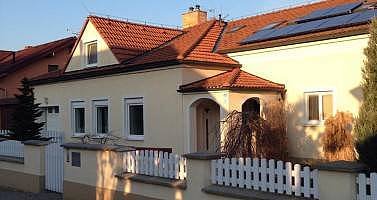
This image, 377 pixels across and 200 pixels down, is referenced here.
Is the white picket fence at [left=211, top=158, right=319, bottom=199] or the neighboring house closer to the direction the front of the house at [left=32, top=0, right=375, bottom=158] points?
the white picket fence

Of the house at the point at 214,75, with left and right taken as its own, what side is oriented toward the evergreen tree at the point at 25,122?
right

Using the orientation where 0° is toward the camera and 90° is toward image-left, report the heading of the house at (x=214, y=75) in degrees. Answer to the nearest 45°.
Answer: approximately 45°

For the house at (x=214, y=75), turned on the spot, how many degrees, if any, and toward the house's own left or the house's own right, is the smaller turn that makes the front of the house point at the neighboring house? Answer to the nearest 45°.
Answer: approximately 90° to the house's own right

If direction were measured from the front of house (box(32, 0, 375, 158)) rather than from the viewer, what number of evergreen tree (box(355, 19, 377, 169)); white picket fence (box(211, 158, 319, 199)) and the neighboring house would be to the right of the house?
1

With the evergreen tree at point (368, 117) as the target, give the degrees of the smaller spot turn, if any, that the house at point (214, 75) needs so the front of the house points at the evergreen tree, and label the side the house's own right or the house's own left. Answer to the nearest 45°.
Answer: approximately 45° to the house's own left

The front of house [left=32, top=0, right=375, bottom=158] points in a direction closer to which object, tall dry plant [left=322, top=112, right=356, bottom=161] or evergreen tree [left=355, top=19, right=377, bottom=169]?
the evergreen tree

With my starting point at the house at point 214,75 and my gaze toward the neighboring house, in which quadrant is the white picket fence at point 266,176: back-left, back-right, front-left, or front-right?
back-left

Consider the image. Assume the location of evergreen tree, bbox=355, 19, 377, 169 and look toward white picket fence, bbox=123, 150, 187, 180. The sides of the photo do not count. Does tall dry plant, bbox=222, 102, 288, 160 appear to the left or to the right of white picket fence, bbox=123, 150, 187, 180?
right

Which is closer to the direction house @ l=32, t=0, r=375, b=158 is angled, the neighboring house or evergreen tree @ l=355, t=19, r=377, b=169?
the evergreen tree
